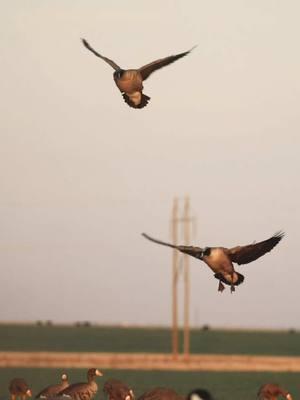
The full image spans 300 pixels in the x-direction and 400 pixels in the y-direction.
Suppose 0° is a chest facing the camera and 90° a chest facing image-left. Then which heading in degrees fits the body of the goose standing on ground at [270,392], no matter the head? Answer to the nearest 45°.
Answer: approximately 270°

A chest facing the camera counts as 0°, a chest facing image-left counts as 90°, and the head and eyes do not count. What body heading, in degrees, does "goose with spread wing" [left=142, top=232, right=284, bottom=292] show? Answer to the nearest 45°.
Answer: approximately 45°

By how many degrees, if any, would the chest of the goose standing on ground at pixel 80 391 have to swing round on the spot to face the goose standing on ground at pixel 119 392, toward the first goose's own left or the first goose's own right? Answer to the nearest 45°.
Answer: approximately 45° to the first goose's own left

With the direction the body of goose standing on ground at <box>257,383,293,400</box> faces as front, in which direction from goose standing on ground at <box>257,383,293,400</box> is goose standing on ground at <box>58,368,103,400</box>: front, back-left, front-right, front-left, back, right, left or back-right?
back-right

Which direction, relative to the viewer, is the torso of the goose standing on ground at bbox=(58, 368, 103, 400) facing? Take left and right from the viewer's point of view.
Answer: facing to the right of the viewer

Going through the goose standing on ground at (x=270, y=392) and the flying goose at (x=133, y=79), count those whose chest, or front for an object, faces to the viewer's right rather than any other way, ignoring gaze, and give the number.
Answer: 1
